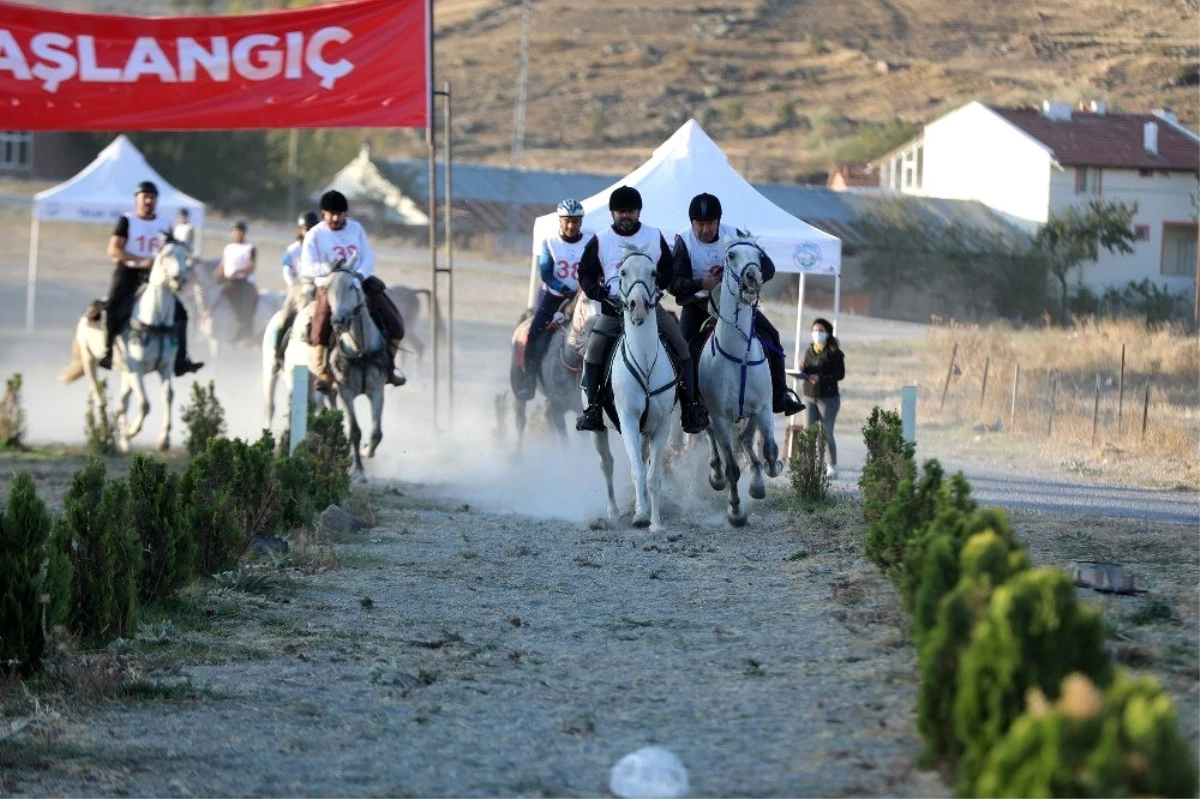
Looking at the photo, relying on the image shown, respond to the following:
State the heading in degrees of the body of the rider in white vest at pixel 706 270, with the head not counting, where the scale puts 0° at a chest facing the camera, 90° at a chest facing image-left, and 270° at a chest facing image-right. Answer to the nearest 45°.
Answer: approximately 0°

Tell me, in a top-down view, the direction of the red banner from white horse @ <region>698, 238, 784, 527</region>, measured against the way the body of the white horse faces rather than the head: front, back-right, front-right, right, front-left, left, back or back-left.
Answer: back-right

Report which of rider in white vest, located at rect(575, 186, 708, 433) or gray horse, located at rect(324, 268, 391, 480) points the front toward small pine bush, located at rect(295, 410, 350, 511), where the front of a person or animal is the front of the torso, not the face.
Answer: the gray horse

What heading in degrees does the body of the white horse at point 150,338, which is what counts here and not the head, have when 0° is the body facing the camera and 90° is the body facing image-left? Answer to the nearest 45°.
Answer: approximately 315°

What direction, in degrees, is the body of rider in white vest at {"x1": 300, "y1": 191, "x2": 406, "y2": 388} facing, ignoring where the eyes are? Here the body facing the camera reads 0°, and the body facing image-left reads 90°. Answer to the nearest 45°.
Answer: approximately 0°

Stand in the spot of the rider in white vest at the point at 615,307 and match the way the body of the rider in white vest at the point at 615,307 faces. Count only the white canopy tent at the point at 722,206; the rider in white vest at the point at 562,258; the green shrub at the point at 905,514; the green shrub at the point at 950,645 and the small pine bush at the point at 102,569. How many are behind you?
2

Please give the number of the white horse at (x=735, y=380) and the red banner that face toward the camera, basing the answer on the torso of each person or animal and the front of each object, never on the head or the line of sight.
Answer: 2

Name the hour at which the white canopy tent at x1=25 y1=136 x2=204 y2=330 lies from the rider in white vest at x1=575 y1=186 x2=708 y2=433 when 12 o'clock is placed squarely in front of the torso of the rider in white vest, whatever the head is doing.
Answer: The white canopy tent is roughly at 5 o'clock from the rider in white vest.

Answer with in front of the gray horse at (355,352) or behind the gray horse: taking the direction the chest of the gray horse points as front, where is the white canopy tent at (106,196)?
behind
